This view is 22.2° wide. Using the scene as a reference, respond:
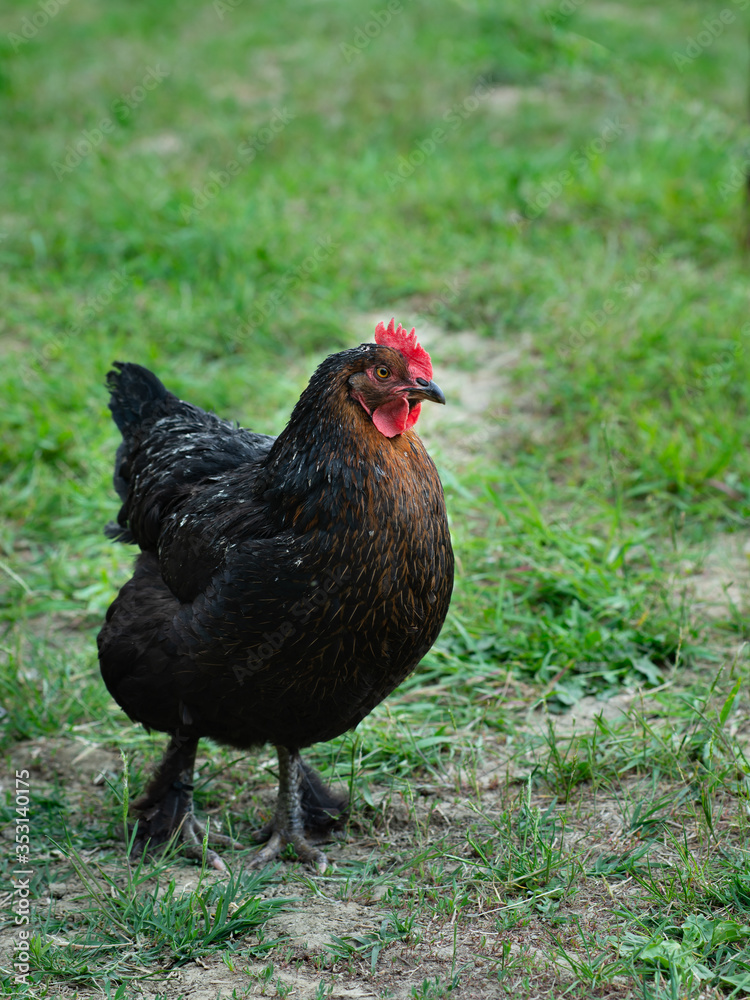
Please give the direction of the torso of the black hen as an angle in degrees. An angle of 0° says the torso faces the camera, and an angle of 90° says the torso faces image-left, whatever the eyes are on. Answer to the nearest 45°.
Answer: approximately 315°
